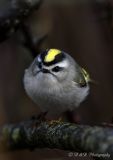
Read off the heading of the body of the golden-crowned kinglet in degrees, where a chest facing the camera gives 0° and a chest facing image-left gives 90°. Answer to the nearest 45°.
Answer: approximately 45°
